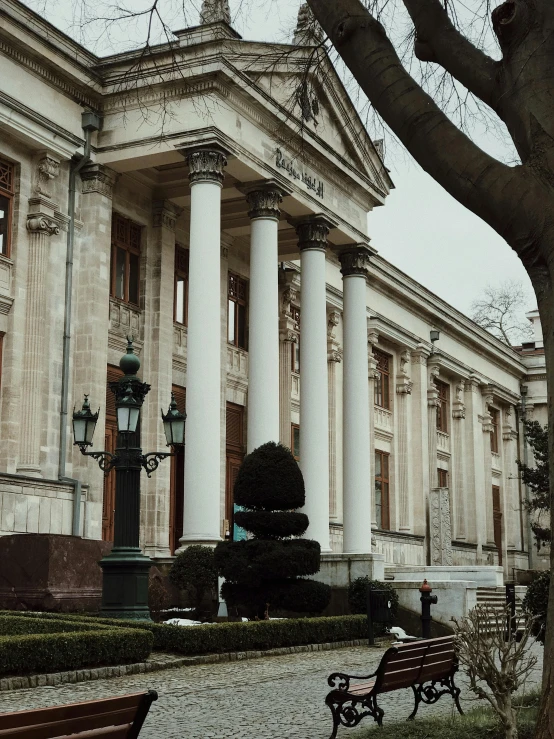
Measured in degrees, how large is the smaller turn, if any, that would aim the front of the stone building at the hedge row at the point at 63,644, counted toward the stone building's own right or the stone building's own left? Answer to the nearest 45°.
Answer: approximately 45° to the stone building's own right

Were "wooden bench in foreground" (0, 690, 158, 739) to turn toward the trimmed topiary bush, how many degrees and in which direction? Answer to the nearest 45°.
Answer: approximately 45° to its right

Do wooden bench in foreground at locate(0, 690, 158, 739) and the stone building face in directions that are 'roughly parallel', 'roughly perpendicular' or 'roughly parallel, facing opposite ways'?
roughly parallel, facing opposite ways

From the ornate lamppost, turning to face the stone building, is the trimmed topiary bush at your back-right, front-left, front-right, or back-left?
front-right

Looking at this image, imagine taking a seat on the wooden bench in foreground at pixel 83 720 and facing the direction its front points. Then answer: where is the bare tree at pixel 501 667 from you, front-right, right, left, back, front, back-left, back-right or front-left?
right

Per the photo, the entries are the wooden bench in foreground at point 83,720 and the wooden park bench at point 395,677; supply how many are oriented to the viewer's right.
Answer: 0

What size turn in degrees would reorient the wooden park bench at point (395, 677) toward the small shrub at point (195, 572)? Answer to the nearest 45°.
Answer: approximately 45° to its right

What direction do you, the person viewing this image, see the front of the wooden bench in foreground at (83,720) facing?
facing away from the viewer and to the left of the viewer
